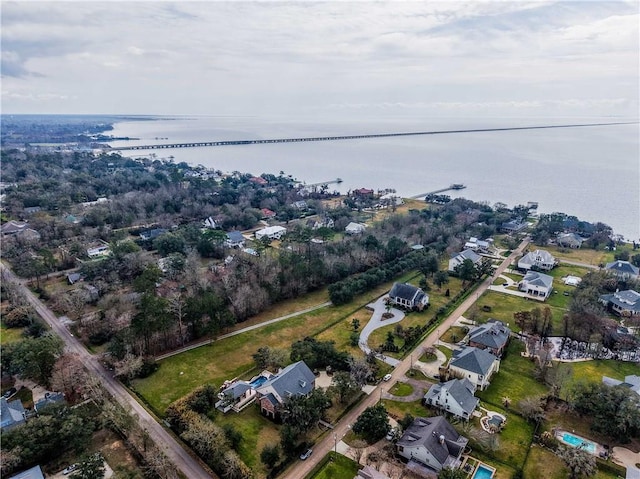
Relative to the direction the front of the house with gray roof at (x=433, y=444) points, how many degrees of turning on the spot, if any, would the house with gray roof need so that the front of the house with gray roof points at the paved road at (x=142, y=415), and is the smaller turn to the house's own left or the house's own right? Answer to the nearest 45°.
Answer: approximately 45° to the house's own left

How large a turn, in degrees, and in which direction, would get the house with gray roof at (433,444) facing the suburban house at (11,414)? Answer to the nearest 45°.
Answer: approximately 45° to its left

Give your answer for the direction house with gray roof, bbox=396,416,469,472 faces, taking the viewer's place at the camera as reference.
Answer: facing away from the viewer and to the left of the viewer

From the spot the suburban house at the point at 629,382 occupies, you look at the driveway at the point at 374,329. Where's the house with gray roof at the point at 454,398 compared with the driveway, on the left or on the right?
left

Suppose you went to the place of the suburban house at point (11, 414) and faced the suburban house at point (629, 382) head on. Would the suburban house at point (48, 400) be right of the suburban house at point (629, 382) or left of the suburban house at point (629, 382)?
left

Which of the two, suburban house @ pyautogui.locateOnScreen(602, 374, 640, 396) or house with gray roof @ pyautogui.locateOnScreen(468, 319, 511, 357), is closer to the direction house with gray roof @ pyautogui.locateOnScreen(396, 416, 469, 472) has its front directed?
the house with gray roof

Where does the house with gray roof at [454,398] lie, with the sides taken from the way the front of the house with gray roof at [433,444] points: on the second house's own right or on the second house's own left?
on the second house's own right

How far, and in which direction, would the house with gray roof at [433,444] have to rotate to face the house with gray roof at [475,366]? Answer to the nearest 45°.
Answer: approximately 45° to its right

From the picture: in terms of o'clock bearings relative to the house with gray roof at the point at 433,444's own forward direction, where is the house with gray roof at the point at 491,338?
the house with gray roof at the point at 491,338 is roughly at 2 o'clock from the house with gray roof at the point at 433,444.
